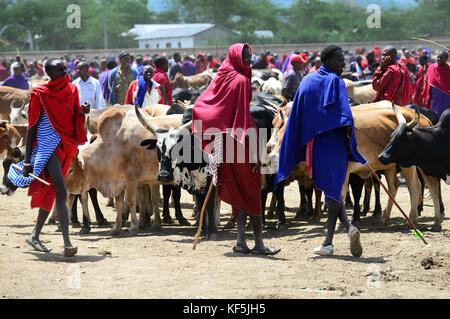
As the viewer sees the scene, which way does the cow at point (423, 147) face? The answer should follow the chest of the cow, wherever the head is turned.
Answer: to the viewer's left

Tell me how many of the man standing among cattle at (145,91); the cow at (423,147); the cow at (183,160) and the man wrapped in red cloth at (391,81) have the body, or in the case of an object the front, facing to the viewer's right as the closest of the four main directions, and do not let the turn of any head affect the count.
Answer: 0

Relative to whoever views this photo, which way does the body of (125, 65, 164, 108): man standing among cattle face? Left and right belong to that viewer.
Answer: facing the viewer

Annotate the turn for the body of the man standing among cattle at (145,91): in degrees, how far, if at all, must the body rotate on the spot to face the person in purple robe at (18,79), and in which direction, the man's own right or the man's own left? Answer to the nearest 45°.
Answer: approximately 135° to the man's own right

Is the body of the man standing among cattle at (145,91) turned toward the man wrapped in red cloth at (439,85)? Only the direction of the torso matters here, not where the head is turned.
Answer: no

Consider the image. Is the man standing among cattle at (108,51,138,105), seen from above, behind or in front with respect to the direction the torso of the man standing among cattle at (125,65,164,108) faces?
behind

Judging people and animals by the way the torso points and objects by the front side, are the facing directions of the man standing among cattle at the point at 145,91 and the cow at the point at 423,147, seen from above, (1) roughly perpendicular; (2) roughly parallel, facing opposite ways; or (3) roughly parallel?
roughly perpendicular

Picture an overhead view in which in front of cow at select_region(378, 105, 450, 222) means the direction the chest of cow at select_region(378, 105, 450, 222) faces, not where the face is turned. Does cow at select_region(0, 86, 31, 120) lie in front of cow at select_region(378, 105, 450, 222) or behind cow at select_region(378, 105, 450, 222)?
in front

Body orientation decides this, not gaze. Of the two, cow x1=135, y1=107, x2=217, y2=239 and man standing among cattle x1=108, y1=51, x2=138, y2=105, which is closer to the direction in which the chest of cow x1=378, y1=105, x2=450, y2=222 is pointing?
the cow

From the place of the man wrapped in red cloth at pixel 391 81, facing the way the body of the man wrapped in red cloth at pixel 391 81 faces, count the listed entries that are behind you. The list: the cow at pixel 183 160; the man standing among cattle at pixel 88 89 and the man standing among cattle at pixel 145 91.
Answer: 0

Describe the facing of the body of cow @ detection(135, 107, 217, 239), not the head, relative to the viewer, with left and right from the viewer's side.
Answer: facing the viewer and to the left of the viewer

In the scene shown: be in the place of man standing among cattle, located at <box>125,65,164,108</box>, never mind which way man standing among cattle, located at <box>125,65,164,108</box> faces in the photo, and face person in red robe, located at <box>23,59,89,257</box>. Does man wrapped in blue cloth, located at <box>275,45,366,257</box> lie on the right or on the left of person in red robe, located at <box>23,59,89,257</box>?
left
